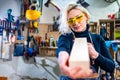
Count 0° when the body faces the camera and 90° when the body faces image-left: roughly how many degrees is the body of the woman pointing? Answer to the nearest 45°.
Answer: approximately 0°
